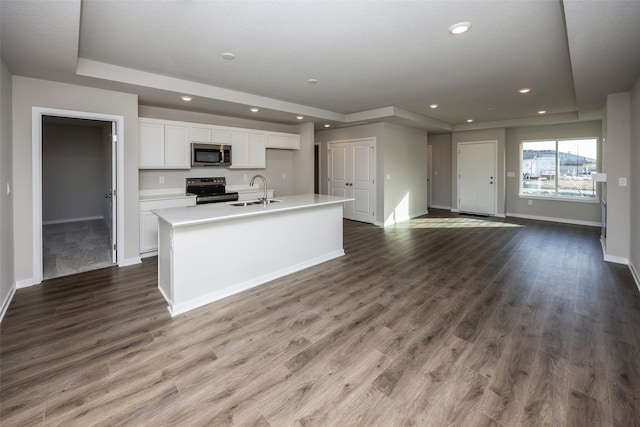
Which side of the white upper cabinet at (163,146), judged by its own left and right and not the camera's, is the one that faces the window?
left

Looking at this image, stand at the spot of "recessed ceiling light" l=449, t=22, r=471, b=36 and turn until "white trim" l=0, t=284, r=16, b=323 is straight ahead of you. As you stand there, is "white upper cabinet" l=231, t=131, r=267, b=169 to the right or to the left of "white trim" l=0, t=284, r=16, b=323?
right

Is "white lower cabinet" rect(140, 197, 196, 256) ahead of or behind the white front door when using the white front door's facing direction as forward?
ahead

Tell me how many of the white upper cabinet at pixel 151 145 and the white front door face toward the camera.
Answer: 2

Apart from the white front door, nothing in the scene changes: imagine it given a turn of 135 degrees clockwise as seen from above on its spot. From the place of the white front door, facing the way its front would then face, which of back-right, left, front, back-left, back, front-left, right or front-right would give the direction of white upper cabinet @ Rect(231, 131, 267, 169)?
left

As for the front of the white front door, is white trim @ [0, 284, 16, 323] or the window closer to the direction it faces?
the white trim

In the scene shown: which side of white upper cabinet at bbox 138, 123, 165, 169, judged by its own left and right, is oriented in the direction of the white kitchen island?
front

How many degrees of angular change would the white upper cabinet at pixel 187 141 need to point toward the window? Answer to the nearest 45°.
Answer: approximately 45° to its left

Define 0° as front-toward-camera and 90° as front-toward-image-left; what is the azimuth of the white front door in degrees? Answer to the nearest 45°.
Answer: approximately 0°

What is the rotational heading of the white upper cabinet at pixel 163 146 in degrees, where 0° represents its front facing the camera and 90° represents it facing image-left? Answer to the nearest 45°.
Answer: approximately 0°
